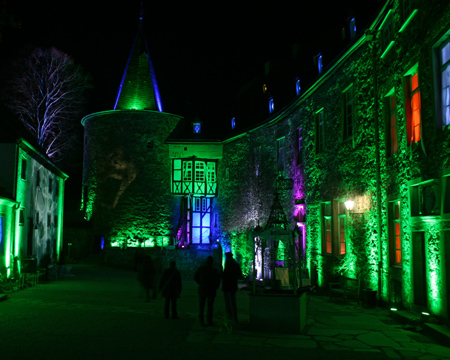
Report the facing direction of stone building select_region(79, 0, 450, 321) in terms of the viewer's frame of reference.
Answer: facing the viewer and to the left of the viewer

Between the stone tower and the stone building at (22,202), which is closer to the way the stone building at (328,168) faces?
the stone building

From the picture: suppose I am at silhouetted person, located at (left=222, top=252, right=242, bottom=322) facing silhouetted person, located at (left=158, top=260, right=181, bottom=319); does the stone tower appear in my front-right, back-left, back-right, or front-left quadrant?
front-right

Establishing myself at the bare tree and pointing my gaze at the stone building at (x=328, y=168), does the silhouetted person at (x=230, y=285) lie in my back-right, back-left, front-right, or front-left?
front-right
